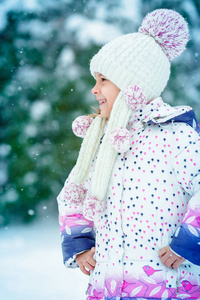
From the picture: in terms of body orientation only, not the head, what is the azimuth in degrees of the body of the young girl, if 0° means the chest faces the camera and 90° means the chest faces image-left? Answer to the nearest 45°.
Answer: approximately 45°

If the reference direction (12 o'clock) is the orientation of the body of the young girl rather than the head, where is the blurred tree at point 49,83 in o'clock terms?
The blurred tree is roughly at 4 o'clock from the young girl.

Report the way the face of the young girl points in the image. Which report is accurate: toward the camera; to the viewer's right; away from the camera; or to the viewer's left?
to the viewer's left
